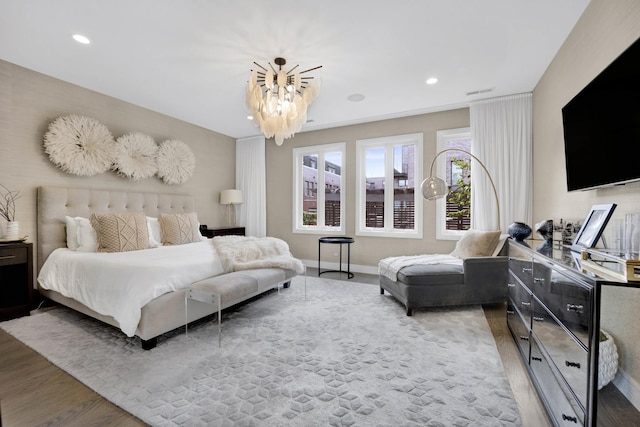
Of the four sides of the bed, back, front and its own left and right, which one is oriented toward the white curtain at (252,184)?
left

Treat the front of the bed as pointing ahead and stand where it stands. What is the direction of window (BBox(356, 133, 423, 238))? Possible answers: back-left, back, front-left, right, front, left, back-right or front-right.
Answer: front-left

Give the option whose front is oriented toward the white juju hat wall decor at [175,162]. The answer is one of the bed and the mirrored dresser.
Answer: the mirrored dresser

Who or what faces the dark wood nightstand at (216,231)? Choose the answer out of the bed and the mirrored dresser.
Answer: the mirrored dresser

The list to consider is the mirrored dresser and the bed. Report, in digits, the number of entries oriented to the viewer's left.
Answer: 1

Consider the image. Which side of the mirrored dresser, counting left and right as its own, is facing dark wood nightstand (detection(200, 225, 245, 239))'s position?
front

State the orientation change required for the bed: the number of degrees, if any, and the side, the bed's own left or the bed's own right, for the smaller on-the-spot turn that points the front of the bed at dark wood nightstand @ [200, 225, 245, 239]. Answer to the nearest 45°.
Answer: approximately 90° to the bed's own left

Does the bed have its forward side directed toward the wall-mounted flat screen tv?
yes

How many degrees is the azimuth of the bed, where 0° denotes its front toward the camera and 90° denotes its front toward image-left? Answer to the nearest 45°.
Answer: approximately 315°

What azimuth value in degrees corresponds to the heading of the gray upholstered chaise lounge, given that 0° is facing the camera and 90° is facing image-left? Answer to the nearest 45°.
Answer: approximately 45°

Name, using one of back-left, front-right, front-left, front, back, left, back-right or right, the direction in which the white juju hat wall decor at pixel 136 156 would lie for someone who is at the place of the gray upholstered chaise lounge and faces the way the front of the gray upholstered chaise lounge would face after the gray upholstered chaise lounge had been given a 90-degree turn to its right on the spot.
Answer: front-left

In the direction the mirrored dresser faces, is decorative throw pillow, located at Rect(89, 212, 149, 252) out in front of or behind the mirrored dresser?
in front

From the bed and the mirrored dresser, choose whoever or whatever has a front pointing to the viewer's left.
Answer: the mirrored dresser

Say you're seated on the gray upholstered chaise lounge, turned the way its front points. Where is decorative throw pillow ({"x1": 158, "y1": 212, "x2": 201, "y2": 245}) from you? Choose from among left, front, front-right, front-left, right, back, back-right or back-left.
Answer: front-right

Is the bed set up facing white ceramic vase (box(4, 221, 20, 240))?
no

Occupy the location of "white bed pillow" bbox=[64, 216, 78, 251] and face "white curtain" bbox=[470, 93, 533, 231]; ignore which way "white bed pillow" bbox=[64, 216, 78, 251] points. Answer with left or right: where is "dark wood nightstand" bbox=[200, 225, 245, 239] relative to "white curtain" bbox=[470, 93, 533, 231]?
left

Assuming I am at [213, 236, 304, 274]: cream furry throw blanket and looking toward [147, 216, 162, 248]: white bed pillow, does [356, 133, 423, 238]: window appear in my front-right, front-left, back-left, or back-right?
back-right

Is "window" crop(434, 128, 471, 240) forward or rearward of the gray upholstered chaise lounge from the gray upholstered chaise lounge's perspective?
rearward

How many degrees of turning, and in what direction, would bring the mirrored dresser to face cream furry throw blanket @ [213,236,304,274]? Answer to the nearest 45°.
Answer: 0° — it already faces it

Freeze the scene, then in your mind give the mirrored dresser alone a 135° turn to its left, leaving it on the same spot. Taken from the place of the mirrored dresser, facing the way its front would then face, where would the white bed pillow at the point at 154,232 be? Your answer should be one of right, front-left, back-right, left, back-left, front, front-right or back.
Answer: back-right

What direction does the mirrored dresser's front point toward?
to the viewer's left
